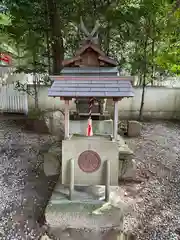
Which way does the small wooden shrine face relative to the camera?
toward the camera

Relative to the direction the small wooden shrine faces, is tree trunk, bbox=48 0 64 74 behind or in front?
behind

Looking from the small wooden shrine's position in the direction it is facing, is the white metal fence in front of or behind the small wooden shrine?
behind
